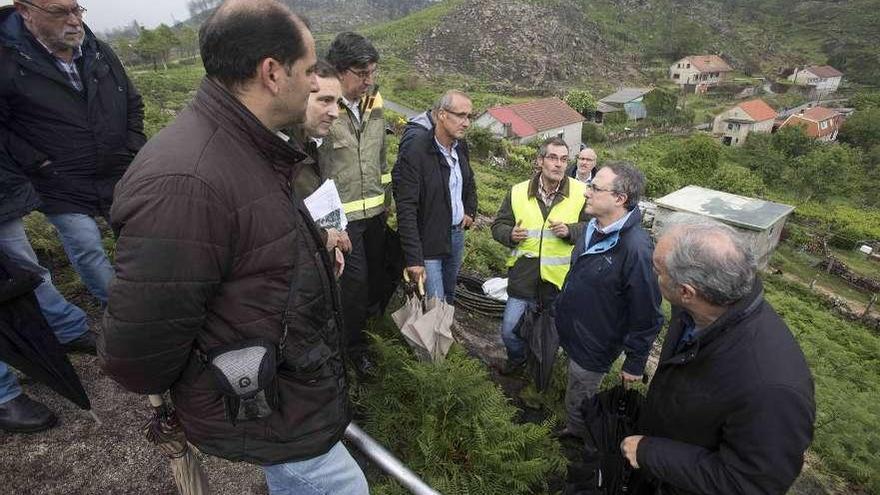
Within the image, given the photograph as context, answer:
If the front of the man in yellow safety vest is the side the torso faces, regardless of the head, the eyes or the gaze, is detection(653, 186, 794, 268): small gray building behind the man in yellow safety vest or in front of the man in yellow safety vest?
behind

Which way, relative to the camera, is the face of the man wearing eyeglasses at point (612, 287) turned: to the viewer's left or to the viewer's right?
to the viewer's left

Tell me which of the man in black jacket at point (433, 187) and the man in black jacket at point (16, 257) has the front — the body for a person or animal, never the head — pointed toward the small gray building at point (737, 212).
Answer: the man in black jacket at point (16, 257)

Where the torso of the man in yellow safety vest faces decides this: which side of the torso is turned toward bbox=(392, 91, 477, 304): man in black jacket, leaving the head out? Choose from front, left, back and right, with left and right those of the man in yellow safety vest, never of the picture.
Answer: right

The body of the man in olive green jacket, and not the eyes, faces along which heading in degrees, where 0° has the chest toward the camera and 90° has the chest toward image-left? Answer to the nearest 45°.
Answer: approximately 315°

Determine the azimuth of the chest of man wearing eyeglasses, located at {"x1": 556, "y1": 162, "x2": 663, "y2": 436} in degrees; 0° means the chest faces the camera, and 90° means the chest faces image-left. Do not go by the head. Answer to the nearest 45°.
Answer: approximately 45°

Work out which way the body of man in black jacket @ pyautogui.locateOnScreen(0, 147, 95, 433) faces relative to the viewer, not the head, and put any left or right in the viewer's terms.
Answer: facing to the right of the viewer

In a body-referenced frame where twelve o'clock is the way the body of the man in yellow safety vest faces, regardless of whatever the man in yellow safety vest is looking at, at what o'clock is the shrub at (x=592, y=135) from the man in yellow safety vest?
The shrub is roughly at 6 o'clock from the man in yellow safety vest.

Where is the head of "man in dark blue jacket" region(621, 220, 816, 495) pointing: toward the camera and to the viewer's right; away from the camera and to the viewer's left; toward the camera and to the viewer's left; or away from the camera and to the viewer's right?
away from the camera and to the viewer's left

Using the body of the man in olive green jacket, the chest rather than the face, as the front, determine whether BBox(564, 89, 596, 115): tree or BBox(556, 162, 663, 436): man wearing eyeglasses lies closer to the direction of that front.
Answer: the man wearing eyeglasses
